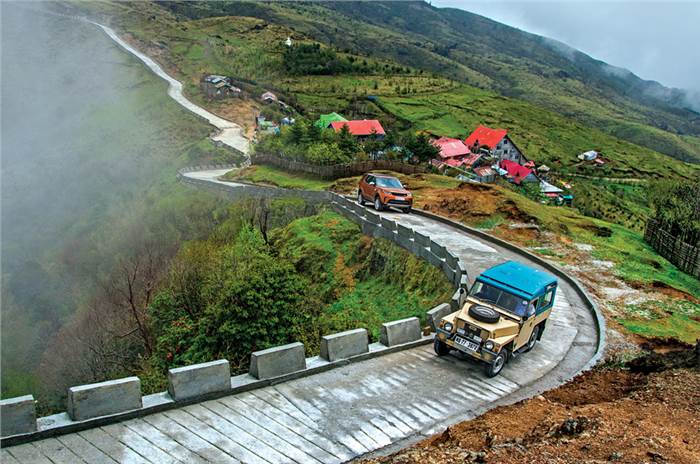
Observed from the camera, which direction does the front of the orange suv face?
facing the viewer and to the right of the viewer

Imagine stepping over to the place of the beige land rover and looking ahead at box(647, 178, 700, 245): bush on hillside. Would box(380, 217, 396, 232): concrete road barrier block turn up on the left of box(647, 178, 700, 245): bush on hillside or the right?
left

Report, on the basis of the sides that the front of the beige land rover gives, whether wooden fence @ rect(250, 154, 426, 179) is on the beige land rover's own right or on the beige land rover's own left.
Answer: on the beige land rover's own right

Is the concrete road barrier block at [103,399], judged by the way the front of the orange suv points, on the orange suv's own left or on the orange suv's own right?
on the orange suv's own right

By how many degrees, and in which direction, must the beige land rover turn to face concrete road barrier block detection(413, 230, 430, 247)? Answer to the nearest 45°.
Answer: approximately 135° to its right

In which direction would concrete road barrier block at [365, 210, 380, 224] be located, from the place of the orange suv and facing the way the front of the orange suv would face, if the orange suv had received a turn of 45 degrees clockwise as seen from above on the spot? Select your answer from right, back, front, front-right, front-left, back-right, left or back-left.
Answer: front

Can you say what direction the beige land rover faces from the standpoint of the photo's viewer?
facing the viewer and to the left of the viewer

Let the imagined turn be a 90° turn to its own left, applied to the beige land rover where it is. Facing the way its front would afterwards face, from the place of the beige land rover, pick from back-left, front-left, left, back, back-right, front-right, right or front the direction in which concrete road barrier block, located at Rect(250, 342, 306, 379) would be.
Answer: right

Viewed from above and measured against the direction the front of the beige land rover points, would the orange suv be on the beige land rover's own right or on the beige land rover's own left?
on the beige land rover's own right

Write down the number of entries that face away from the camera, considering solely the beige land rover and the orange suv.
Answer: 0

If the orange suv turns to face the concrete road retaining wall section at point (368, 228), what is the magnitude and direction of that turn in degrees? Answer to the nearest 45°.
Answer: approximately 45° to its right

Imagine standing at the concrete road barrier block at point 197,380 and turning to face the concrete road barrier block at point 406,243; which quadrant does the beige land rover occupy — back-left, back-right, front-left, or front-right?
front-right

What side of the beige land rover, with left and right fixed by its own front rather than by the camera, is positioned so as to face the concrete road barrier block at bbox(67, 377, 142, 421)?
front

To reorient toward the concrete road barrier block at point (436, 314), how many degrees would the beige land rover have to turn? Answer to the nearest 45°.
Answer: approximately 90° to its right

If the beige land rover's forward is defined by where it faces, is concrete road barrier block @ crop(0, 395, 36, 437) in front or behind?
in front
